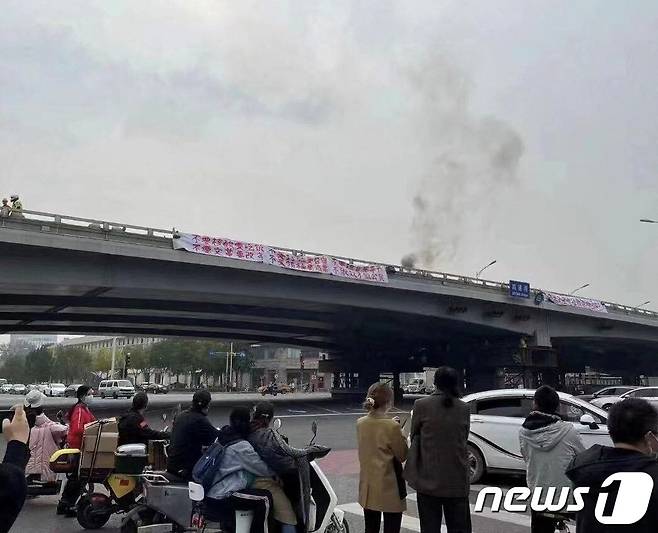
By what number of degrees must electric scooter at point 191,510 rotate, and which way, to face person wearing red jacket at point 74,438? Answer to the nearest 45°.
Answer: approximately 135° to its left

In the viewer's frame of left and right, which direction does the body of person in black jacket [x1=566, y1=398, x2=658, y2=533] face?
facing away from the viewer and to the right of the viewer

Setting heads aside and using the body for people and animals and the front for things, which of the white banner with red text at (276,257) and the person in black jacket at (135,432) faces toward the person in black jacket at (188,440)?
the white banner with red text

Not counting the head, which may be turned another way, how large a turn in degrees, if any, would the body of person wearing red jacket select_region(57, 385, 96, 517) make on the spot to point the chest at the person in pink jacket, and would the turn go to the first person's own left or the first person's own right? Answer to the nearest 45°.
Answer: approximately 135° to the first person's own left

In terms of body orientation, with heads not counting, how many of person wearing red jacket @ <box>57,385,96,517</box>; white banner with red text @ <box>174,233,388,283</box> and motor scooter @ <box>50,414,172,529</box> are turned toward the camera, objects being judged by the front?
1

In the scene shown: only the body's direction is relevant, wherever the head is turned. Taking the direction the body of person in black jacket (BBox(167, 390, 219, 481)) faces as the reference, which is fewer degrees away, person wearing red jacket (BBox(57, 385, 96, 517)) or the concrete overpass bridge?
the concrete overpass bridge

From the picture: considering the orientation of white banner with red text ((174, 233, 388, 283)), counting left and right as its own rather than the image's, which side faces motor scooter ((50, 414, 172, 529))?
front

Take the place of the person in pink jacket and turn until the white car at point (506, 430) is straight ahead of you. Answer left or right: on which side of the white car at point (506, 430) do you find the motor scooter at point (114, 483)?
right

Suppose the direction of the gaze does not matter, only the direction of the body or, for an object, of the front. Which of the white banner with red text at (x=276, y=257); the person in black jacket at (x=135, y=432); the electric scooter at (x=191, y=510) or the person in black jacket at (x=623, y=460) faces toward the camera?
the white banner with red text

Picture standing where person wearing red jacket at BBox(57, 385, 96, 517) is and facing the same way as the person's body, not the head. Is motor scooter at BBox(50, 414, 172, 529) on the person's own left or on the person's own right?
on the person's own right

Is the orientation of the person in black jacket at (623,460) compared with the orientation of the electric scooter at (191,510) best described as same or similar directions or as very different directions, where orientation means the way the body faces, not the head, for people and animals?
same or similar directions

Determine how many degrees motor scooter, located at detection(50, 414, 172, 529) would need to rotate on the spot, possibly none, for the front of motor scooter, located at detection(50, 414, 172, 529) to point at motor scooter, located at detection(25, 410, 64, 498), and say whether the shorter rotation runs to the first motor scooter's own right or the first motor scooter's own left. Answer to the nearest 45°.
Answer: approximately 135° to the first motor scooter's own left

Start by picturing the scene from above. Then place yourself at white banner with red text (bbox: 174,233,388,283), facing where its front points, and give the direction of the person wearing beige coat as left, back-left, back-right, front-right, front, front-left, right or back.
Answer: front

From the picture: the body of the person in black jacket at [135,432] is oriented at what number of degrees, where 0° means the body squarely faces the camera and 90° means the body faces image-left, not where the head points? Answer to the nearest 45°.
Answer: approximately 225°
